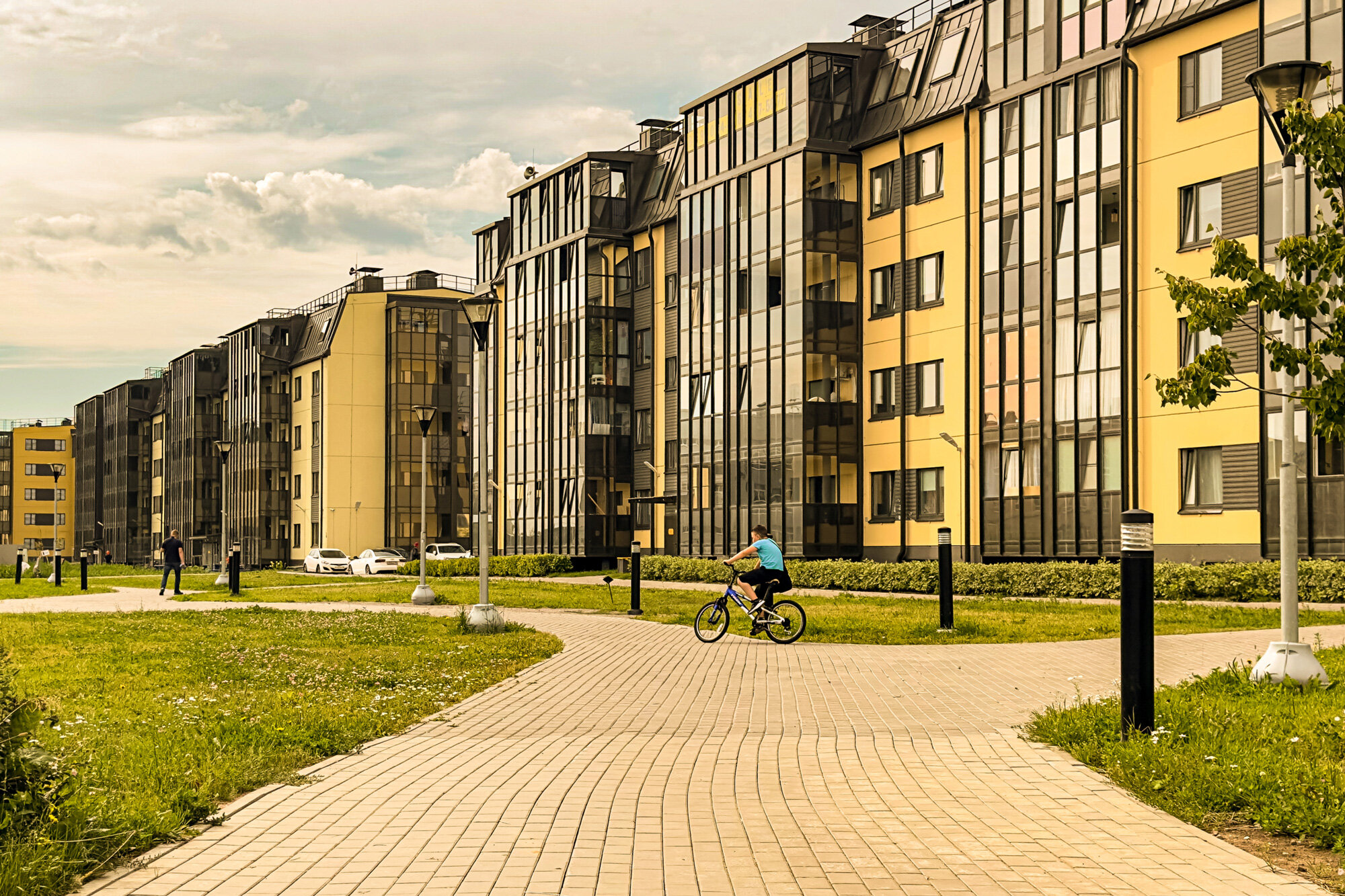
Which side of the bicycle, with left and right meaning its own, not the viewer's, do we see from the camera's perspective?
left

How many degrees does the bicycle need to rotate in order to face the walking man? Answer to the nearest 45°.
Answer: approximately 45° to its right

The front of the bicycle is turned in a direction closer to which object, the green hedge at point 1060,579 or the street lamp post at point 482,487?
the street lamp post

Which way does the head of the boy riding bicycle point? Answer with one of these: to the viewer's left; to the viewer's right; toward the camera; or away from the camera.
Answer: to the viewer's left

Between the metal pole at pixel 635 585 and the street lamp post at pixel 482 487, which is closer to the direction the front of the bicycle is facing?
the street lamp post

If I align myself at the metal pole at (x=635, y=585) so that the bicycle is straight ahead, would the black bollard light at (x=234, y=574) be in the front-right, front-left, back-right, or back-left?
back-right

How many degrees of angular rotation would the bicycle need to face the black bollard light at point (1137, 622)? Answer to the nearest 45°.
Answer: approximately 90° to its left

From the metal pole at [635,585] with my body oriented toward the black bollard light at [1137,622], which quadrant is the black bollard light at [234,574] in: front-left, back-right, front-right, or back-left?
back-right

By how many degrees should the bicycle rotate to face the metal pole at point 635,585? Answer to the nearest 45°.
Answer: approximately 90° to its right

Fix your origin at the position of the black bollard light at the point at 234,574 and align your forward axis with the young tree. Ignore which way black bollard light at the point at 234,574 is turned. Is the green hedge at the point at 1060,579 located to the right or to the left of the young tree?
left

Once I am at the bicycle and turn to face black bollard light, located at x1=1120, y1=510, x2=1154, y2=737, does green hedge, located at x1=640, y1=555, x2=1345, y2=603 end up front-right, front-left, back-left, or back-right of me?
back-left
